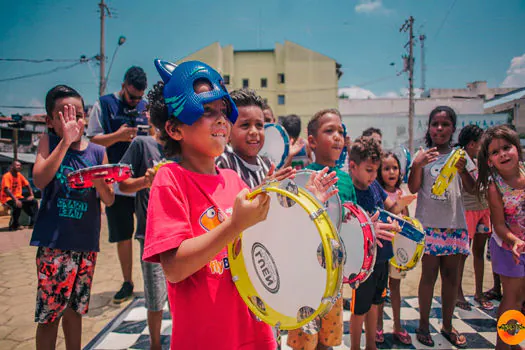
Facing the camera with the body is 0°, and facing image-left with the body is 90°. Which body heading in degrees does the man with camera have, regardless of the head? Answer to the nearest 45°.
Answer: approximately 315°

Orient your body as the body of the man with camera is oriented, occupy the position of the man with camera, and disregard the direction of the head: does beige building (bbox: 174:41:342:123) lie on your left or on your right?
on your left

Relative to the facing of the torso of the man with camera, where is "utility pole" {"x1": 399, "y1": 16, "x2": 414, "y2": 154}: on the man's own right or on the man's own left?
on the man's own left

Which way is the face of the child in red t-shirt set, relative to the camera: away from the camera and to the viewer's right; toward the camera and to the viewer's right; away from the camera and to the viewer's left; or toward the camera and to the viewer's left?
toward the camera and to the viewer's right

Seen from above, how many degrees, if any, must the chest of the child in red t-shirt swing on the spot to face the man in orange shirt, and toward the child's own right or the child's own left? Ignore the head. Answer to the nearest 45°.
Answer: approximately 180°

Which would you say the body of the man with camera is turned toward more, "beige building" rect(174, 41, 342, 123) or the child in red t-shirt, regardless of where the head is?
the child in red t-shirt
